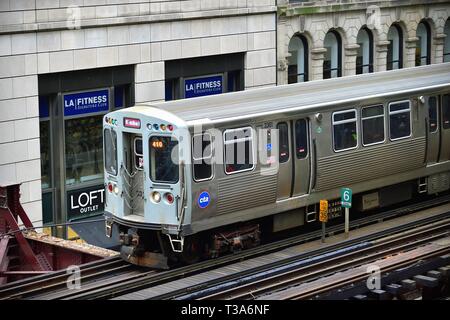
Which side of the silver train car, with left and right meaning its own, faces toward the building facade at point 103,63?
right

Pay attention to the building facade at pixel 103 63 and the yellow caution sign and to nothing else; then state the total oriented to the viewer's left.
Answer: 0

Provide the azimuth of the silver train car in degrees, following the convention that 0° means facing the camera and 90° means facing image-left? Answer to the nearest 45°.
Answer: approximately 45°

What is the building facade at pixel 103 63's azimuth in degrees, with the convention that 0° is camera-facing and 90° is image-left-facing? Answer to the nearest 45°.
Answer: approximately 315°

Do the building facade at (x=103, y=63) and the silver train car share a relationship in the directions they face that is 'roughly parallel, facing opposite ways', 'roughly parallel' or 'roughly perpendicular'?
roughly perpendicular

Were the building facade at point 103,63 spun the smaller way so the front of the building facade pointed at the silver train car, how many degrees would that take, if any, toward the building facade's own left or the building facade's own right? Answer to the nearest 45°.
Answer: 0° — it already faces it

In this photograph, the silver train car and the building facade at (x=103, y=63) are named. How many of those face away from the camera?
0

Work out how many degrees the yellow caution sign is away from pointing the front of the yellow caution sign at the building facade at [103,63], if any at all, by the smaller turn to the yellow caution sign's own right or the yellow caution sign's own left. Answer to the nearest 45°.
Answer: approximately 135° to the yellow caution sign's own right

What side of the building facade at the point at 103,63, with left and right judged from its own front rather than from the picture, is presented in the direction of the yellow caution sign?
front
